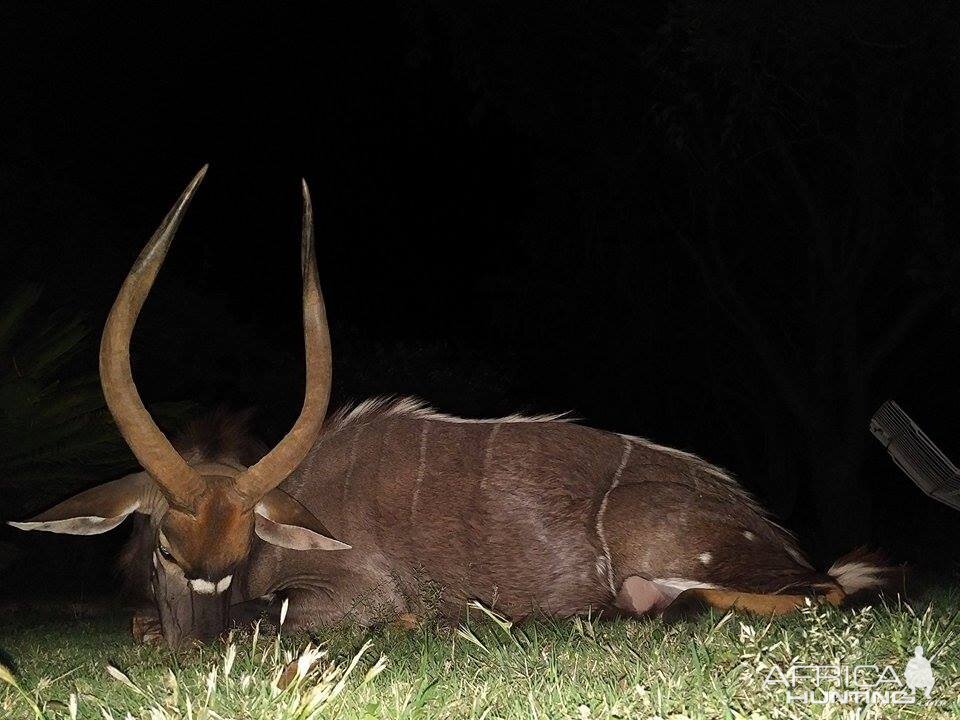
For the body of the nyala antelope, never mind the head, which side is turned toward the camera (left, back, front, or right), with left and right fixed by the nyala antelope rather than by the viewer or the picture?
left
